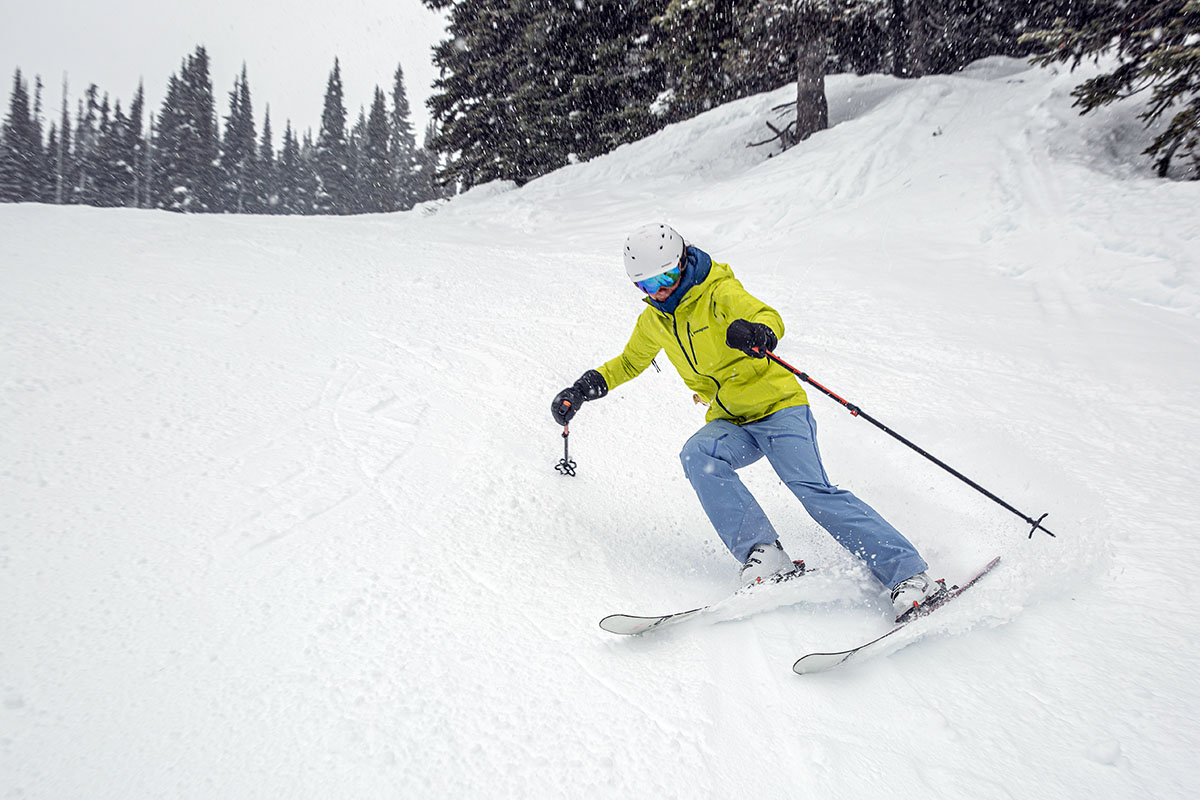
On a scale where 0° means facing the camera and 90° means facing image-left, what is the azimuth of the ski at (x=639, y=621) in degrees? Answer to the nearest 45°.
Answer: approximately 45°

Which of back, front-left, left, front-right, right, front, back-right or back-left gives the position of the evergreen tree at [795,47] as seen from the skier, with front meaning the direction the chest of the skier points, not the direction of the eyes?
back-right

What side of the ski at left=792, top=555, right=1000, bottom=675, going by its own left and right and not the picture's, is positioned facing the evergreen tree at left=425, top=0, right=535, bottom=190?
right

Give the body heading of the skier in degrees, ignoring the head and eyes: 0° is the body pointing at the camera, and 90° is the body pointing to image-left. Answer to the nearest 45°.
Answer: approximately 45°

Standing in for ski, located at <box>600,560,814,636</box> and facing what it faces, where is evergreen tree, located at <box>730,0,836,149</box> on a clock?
The evergreen tree is roughly at 5 o'clock from the ski.

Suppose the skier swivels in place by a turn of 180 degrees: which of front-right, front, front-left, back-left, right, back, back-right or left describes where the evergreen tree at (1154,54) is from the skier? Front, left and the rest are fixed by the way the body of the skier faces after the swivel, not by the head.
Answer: front

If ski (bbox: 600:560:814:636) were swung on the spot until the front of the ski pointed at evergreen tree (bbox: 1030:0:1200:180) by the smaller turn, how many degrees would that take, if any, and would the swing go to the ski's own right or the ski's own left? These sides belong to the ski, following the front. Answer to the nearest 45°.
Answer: approximately 180°

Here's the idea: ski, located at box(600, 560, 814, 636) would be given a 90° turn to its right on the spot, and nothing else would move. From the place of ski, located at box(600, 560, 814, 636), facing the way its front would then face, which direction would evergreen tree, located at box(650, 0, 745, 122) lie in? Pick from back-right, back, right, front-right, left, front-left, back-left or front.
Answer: front-right

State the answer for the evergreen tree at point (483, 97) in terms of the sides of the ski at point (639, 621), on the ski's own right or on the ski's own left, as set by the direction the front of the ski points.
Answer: on the ski's own right
